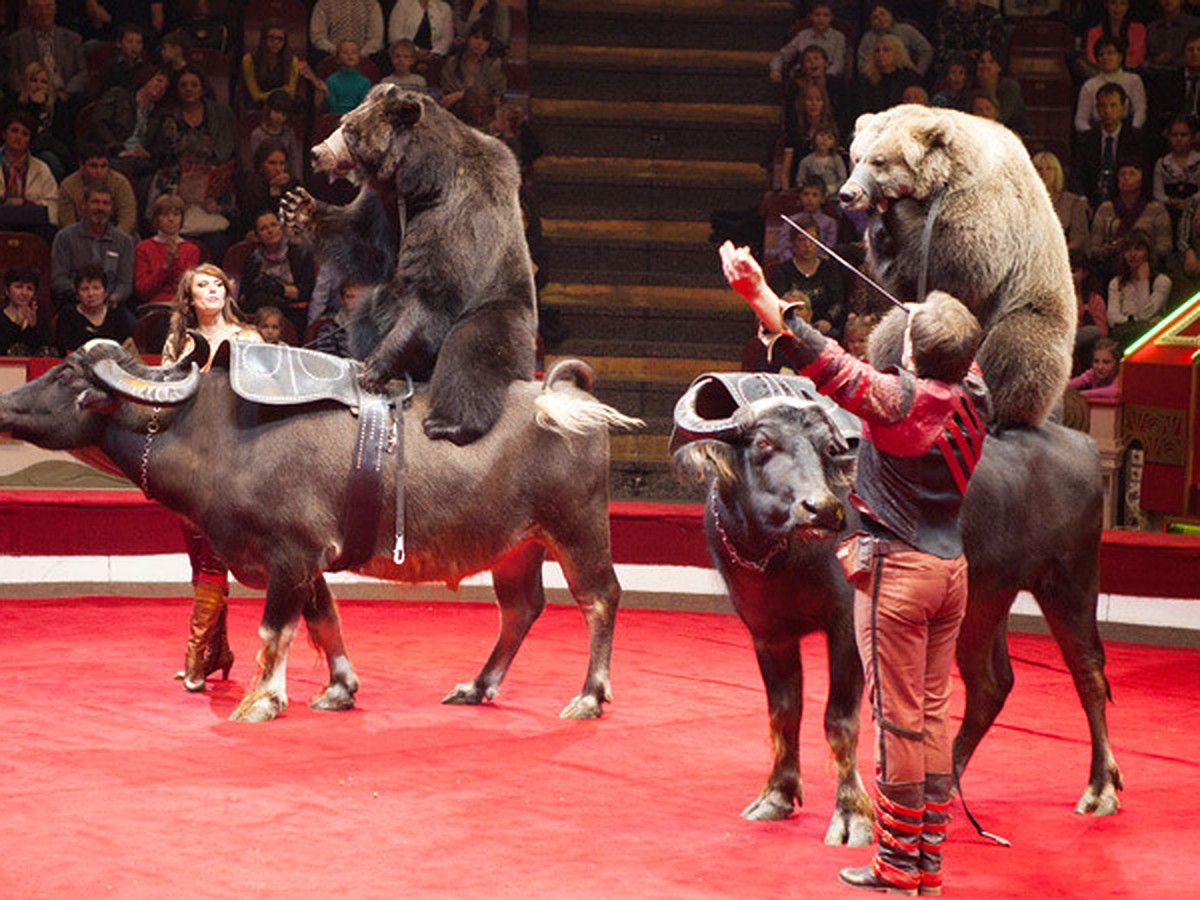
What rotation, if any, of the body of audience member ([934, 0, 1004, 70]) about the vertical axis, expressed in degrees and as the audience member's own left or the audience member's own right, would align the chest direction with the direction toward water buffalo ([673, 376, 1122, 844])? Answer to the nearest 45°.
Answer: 0° — they already face it

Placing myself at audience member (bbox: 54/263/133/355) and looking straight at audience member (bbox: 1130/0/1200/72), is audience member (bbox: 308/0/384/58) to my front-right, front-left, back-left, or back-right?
front-left

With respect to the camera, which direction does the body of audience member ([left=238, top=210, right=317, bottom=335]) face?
toward the camera

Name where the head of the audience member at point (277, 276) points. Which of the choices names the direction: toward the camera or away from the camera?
toward the camera

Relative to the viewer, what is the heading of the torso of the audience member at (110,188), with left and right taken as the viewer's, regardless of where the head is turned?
facing the viewer

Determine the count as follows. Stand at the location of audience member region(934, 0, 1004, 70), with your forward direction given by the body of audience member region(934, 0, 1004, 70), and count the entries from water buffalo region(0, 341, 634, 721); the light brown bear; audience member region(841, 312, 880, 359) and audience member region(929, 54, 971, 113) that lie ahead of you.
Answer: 4

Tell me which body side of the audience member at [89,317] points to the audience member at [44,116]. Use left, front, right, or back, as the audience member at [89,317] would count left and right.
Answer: back

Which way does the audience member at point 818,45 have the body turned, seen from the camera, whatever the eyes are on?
toward the camera

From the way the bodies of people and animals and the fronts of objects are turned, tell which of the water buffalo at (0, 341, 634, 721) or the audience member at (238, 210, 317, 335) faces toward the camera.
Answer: the audience member

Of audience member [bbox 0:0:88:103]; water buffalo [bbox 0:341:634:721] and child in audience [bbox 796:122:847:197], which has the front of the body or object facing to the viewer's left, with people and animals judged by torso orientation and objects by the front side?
the water buffalo

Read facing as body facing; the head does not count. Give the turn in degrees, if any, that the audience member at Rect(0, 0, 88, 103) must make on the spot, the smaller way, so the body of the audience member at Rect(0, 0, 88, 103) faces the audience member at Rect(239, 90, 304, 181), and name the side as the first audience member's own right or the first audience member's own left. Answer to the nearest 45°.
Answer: approximately 45° to the first audience member's own left

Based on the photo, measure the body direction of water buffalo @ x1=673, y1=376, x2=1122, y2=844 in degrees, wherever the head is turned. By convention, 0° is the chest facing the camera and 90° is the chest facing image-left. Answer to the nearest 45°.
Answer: approximately 45°

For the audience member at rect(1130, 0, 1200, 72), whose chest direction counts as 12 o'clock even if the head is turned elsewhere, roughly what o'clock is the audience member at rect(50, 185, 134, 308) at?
the audience member at rect(50, 185, 134, 308) is roughly at 2 o'clock from the audience member at rect(1130, 0, 1200, 72).

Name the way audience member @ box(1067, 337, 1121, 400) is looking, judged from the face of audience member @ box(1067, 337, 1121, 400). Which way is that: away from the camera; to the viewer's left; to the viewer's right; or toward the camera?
toward the camera

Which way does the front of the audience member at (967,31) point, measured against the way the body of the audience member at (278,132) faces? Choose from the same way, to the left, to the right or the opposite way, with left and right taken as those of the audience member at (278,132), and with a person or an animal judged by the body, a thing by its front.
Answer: the same way

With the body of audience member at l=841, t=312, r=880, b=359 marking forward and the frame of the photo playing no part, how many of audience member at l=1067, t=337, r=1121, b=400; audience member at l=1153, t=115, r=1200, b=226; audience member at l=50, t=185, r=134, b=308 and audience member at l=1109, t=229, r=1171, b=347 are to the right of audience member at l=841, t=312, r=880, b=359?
1

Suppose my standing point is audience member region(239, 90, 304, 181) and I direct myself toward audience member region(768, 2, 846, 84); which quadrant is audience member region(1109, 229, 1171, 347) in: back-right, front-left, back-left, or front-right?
front-right
